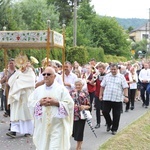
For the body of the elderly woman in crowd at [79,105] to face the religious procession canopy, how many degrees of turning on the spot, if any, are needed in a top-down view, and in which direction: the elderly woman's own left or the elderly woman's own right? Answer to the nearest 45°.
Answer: approximately 135° to the elderly woman's own right

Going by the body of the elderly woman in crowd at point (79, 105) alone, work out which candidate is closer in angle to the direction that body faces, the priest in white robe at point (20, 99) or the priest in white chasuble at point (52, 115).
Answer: the priest in white chasuble

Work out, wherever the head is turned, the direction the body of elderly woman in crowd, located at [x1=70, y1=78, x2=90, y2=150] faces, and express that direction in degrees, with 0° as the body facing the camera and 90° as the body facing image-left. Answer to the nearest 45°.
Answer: approximately 0°

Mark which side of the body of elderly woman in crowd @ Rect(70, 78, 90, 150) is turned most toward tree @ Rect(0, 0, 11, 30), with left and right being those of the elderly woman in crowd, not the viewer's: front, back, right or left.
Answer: back

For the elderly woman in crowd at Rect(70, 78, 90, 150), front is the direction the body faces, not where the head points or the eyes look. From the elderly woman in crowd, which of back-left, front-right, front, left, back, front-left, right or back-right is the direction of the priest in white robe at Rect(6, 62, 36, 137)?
back-right

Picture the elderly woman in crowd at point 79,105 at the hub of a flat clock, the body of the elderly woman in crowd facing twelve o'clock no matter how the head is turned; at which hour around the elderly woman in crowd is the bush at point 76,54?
The bush is roughly at 6 o'clock from the elderly woman in crowd.
